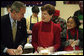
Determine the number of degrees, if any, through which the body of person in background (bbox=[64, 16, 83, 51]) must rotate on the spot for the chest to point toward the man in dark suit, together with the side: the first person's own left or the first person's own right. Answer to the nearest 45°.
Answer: approximately 45° to the first person's own right

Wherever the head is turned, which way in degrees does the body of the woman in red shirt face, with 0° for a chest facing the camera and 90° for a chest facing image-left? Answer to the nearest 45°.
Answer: approximately 0°

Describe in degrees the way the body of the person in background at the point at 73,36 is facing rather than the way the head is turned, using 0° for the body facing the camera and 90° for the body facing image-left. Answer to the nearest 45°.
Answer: approximately 45°
